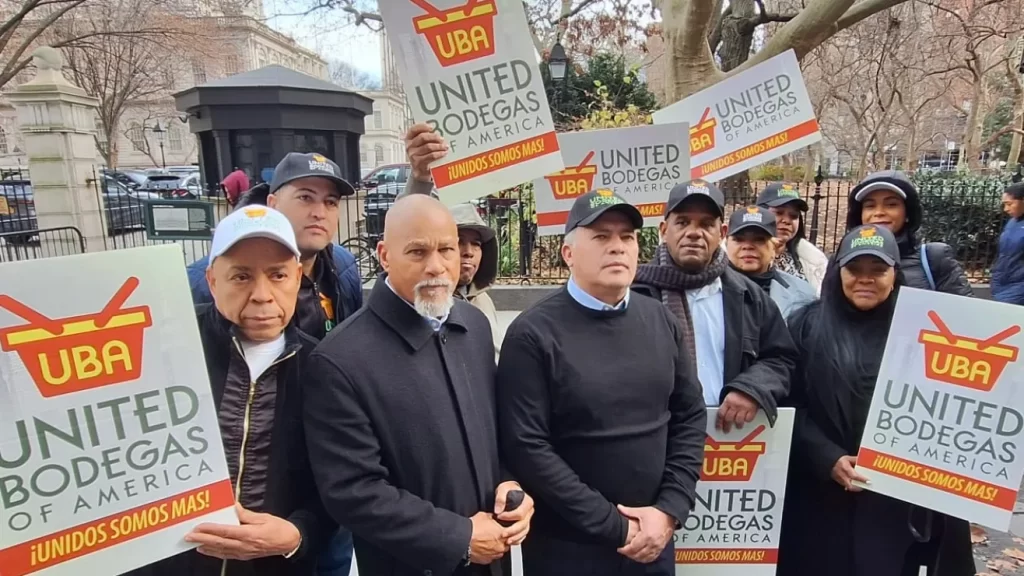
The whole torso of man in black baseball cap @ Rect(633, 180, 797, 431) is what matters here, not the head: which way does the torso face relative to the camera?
toward the camera

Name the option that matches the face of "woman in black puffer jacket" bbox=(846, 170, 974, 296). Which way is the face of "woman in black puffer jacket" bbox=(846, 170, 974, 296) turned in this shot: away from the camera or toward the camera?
toward the camera

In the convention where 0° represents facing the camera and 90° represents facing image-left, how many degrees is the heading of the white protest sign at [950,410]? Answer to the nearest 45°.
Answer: approximately 0°

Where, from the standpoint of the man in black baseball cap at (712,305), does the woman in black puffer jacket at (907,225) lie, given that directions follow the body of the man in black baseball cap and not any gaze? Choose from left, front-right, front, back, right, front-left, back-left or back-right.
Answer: back-left

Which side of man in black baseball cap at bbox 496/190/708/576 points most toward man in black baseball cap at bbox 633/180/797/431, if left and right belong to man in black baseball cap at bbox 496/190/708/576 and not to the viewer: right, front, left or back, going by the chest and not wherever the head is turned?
left

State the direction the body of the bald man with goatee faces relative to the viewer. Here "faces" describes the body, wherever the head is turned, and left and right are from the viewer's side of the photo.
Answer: facing the viewer and to the right of the viewer

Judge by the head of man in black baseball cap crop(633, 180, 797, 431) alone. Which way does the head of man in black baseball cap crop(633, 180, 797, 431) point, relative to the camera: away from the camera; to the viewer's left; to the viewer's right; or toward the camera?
toward the camera

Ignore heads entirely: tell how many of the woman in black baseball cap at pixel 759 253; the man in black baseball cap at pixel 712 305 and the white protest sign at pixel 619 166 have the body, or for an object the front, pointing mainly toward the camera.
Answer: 3

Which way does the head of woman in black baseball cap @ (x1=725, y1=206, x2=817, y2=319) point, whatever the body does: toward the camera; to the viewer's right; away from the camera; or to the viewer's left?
toward the camera

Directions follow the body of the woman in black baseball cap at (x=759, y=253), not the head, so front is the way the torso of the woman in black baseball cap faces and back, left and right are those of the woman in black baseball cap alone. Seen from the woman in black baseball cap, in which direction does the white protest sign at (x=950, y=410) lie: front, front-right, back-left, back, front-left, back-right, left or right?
front-left

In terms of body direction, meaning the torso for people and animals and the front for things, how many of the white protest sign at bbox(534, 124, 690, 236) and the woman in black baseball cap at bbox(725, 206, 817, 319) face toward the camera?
2

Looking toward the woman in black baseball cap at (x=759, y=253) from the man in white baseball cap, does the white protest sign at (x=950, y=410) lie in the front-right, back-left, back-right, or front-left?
front-right

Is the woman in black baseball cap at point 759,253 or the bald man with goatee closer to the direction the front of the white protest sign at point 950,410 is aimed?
the bald man with goatee

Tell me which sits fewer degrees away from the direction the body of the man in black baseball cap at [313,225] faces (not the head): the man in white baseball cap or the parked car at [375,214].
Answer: the man in white baseball cap

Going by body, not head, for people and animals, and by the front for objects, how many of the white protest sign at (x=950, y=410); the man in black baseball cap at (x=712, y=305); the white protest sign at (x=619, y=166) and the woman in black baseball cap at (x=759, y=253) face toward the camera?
4

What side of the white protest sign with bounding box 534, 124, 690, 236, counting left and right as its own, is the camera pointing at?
front
